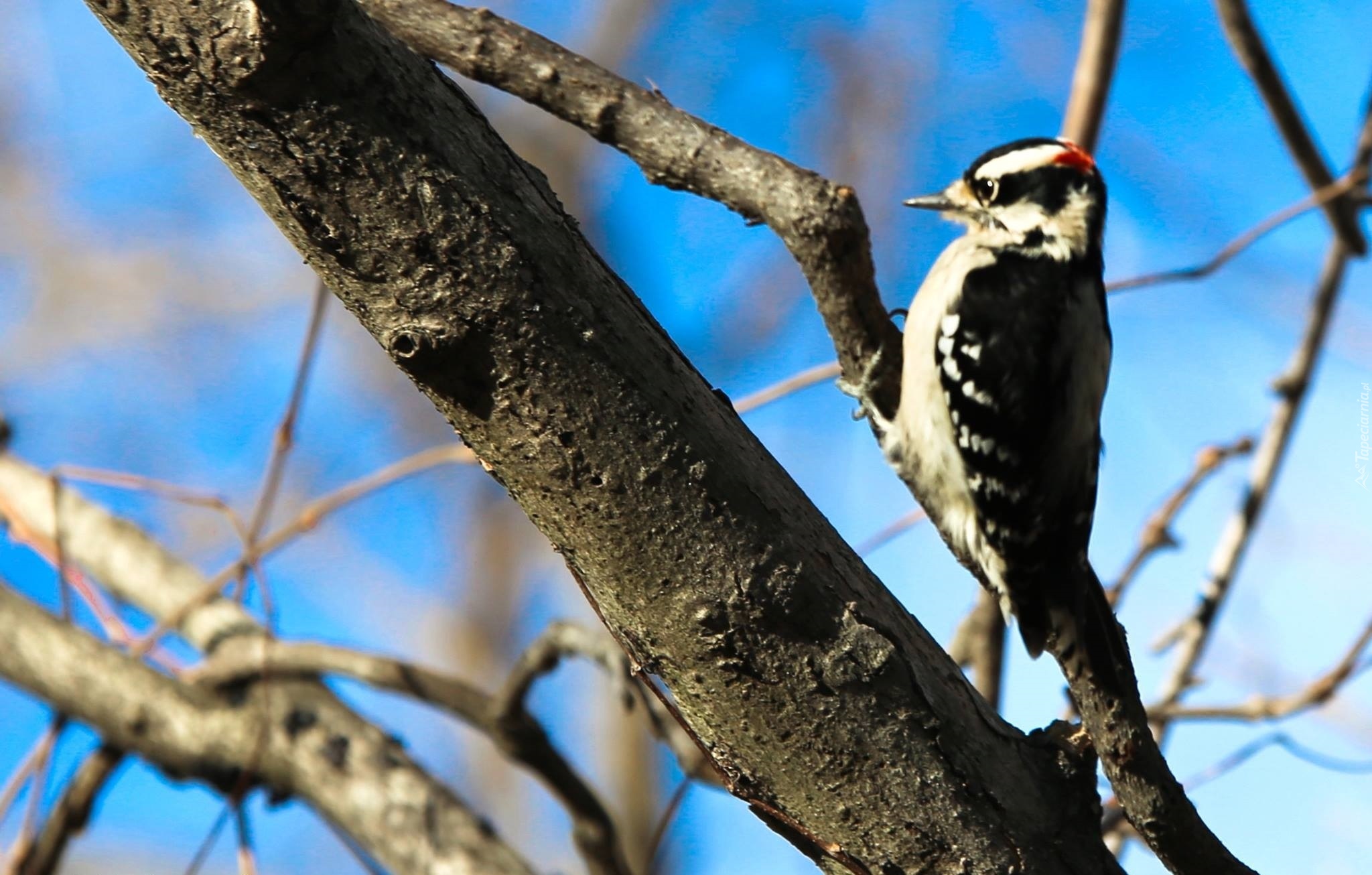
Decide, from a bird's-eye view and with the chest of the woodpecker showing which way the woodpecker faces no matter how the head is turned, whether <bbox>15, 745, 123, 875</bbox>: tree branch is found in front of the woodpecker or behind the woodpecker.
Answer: in front

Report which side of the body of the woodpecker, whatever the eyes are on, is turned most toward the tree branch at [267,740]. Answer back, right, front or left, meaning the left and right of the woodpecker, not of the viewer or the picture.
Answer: front

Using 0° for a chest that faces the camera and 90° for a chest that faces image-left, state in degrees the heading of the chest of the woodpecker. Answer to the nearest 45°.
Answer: approximately 90°
